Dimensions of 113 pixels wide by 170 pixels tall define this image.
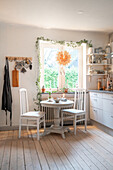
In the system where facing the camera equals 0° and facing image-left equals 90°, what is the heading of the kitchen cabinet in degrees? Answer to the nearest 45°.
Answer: approximately 45°

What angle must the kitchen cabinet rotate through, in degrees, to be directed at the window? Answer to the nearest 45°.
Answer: approximately 90° to its right

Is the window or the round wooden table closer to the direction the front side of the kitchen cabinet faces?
the round wooden table

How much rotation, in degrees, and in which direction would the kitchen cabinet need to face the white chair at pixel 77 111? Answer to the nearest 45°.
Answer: approximately 45° to its right

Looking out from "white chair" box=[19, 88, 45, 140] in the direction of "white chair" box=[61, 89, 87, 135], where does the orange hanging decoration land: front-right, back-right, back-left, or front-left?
front-left

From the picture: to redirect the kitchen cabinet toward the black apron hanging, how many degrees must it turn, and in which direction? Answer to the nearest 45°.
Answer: approximately 45° to its right

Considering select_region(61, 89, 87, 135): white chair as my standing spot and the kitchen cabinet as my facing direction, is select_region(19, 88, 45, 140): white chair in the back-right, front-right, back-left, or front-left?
back-right

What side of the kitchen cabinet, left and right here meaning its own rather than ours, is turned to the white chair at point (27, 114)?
front

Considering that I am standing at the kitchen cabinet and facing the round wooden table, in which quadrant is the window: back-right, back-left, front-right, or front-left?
front-right

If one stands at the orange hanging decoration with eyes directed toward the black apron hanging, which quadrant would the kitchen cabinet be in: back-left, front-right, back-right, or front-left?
back-left

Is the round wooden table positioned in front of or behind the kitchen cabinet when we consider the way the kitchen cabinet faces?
in front

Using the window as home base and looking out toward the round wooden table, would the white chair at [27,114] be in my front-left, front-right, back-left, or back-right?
front-right
